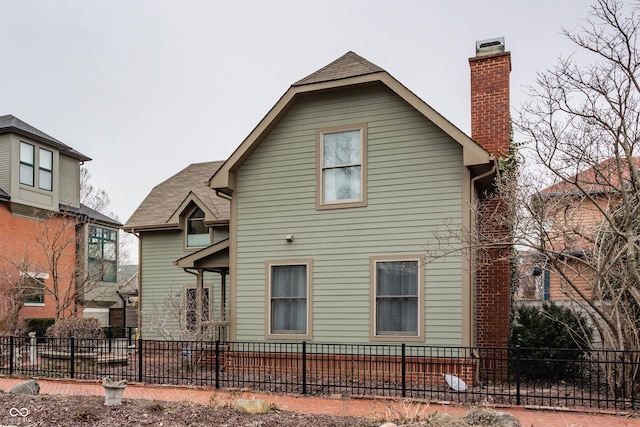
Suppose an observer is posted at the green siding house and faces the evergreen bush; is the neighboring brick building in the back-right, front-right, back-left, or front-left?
back-left

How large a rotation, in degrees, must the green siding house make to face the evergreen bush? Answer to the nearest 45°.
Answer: approximately 90° to its left

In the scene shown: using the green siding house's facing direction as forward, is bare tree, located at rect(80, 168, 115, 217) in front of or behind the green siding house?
behind

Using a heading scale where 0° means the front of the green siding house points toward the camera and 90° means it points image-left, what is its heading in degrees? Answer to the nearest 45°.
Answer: approximately 0°

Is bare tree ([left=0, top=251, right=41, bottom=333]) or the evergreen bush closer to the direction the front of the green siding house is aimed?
the evergreen bush
